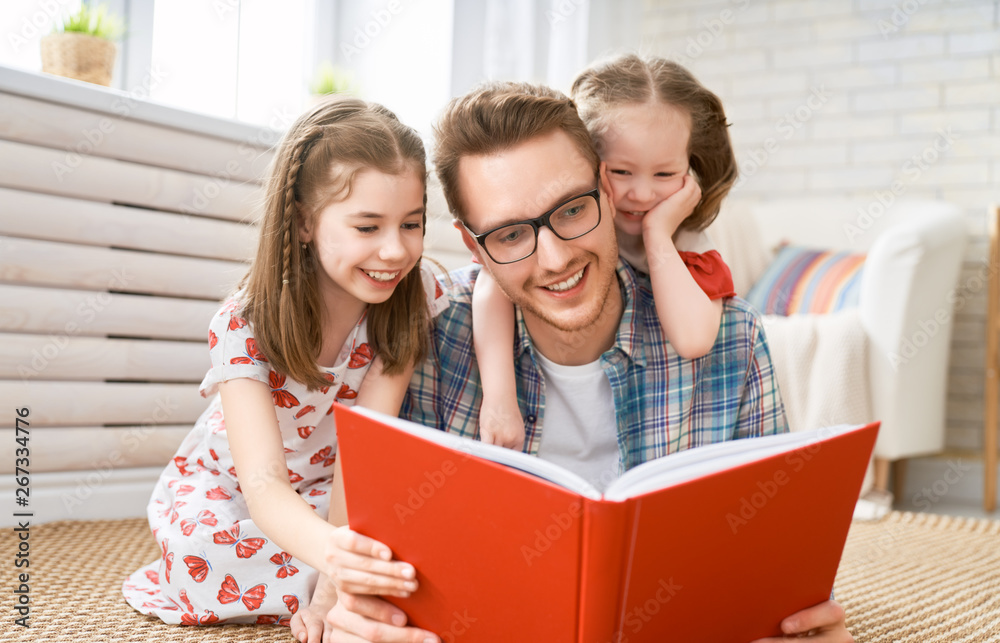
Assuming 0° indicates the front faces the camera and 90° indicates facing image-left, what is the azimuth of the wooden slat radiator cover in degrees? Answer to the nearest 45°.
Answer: approximately 315°

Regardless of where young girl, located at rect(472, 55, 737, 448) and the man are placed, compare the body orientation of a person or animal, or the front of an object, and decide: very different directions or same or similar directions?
same or similar directions

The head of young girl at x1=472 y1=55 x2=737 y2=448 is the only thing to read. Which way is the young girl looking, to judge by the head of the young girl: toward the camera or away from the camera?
toward the camera

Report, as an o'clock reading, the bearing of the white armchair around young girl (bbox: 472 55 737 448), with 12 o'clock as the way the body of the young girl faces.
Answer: The white armchair is roughly at 7 o'clock from the young girl.

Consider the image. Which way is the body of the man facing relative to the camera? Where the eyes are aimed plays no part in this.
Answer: toward the camera

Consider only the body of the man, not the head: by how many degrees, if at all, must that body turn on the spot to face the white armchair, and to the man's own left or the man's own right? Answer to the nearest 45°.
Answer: approximately 135° to the man's own left

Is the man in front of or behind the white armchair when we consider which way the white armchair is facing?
in front

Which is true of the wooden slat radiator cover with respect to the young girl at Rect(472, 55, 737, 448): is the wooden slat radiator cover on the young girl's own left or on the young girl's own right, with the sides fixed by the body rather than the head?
on the young girl's own right

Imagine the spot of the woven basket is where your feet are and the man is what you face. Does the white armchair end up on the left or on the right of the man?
left

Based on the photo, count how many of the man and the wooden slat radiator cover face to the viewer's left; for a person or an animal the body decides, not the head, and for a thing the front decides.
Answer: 0

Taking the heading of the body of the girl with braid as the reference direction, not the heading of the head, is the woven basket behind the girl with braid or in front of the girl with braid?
behind

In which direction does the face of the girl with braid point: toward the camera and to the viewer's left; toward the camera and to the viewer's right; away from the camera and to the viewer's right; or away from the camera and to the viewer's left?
toward the camera and to the viewer's right

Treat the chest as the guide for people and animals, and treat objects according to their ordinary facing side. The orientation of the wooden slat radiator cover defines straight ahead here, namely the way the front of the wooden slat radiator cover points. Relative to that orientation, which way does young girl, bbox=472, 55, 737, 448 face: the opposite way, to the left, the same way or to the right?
to the right
